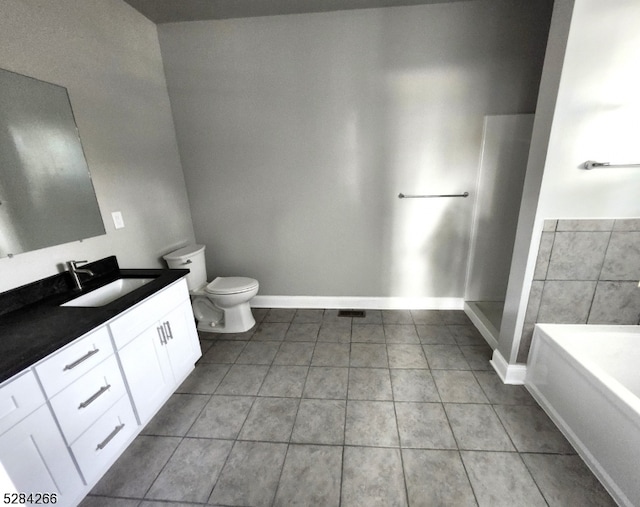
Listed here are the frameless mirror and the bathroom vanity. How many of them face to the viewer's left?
0

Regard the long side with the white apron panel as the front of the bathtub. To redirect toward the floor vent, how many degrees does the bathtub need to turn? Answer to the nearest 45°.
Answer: approximately 45° to its right

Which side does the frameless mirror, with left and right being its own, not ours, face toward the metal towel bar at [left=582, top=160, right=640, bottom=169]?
front

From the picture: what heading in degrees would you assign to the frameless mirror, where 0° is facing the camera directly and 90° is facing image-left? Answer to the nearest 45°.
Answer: approximately 315°

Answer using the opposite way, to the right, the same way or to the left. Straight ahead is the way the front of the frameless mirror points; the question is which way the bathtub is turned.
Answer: the opposite way

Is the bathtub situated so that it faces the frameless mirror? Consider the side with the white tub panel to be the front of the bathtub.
yes

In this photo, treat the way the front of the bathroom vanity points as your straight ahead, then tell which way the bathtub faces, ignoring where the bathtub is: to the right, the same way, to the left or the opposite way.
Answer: the opposite way

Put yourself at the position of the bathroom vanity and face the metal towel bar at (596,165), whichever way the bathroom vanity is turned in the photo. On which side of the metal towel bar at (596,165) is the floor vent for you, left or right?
left

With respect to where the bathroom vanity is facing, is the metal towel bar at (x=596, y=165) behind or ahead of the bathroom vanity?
ahead

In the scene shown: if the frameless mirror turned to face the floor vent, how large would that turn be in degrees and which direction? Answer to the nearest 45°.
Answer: approximately 45° to its left

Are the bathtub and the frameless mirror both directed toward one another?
yes
